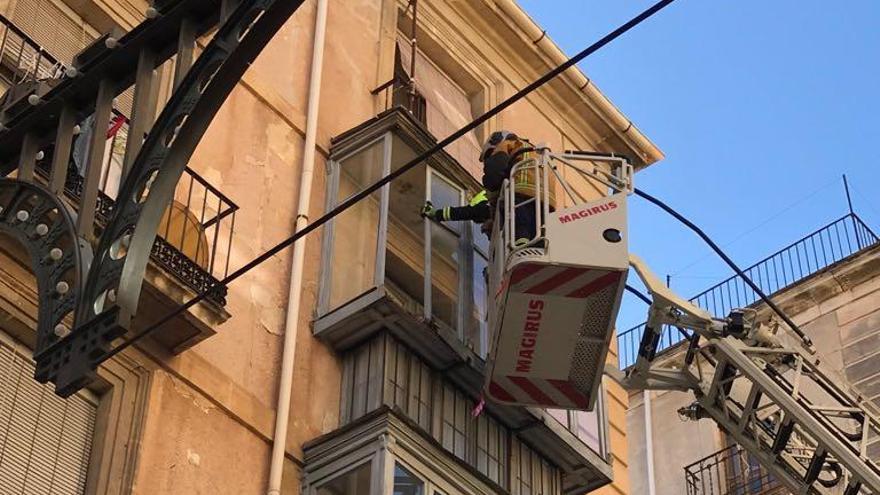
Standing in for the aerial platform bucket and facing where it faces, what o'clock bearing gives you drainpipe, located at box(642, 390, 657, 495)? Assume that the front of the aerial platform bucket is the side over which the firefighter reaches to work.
The drainpipe is roughly at 3 o'clock from the aerial platform bucket.

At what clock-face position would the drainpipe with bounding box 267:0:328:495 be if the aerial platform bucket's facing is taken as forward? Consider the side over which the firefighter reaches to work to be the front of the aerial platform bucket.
The drainpipe is roughly at 12 o'clock from the aerial platform bucket.

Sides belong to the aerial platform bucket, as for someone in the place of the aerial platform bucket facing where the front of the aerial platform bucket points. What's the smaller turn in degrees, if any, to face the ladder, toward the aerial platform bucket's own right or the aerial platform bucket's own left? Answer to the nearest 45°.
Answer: approximately 135° to the aerial platform bucket's own right

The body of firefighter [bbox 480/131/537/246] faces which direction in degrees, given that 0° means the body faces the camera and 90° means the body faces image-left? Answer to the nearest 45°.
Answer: approximately 90°

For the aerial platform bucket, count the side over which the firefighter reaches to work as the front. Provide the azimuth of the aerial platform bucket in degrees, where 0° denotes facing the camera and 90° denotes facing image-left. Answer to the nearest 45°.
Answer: approximately 90°

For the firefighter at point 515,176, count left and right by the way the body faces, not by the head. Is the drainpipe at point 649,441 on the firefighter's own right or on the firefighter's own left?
on the firefighter's own right
